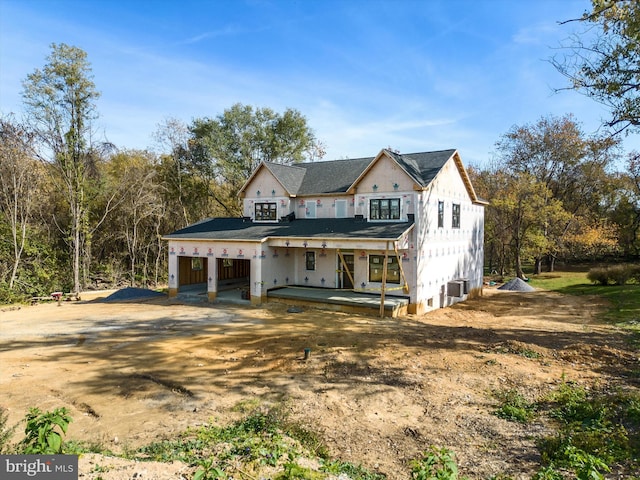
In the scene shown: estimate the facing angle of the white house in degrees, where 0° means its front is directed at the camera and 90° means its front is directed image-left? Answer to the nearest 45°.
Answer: approximately 45°

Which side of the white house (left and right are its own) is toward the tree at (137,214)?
right

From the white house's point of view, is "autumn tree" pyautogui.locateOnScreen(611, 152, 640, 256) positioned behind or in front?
behind

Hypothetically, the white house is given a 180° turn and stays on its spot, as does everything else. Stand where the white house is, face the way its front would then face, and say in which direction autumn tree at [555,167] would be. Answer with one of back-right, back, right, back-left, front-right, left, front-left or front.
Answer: front

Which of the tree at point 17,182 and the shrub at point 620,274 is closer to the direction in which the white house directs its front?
the tree

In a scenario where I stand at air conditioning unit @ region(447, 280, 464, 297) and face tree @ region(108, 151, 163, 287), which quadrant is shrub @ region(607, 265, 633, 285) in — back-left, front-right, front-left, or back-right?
back-right

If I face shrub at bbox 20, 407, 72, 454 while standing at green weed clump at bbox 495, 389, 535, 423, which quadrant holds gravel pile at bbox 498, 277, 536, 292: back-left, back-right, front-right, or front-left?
back-right

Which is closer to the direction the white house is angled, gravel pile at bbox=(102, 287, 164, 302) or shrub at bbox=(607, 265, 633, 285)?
the gravel pile

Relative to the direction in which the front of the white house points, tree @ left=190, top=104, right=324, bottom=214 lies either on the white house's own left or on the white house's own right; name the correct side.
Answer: on the white house's own right
